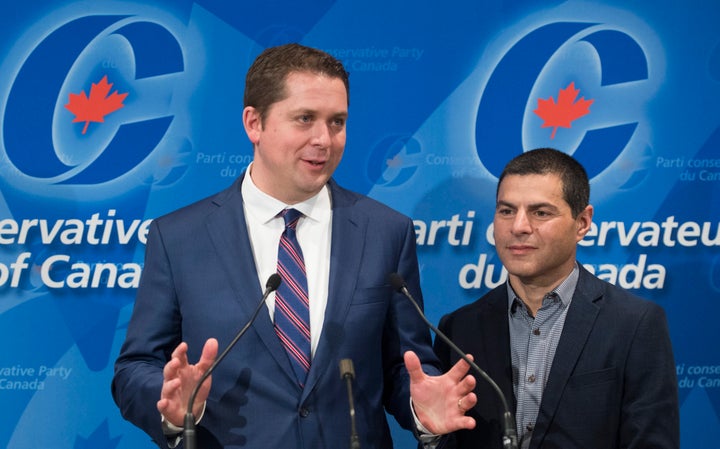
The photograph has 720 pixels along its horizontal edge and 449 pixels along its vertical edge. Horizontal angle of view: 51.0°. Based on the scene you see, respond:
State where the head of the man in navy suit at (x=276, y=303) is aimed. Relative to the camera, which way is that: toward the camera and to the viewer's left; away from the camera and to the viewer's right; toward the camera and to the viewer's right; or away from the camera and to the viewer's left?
toward the camera and to the viewer's right

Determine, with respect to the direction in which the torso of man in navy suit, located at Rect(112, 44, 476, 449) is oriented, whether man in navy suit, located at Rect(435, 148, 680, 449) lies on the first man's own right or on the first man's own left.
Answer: on the first man's own left

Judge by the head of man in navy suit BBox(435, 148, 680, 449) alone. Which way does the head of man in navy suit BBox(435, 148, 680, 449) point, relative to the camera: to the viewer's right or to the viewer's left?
to the viewer's left

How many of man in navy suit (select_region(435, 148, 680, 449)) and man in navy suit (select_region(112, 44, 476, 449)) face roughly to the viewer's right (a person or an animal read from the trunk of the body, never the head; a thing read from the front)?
0

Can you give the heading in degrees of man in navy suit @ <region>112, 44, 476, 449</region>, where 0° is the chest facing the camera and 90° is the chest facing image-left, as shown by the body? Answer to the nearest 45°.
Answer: approximately 0°
